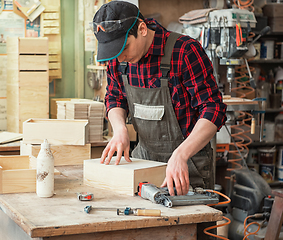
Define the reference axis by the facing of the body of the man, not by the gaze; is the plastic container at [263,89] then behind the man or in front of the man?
behind

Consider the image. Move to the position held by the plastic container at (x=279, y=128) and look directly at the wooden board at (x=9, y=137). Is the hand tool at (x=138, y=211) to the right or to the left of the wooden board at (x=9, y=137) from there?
left

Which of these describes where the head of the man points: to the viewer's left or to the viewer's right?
to the viewer's left

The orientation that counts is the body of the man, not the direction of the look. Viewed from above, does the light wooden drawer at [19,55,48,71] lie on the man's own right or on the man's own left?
on the man's own right

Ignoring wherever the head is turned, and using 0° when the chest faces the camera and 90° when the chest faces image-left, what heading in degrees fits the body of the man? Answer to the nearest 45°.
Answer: approximately 45°

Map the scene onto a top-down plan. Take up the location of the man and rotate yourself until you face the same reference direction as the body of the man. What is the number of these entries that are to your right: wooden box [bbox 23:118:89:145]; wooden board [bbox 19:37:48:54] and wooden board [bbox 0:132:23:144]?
3
